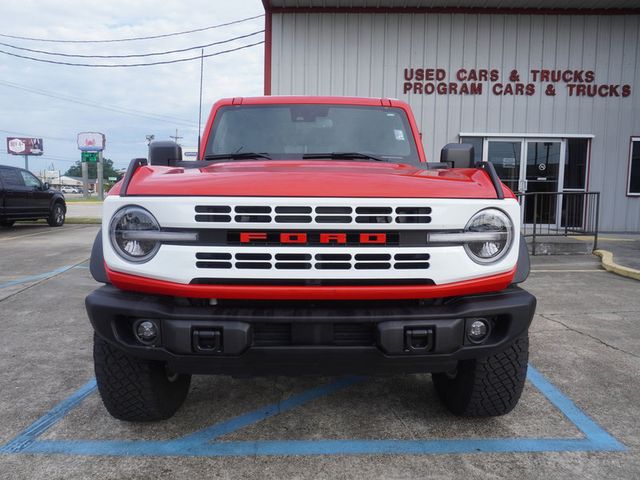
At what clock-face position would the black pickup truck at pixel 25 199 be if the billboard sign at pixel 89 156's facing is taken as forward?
The black pickup truck is roughly at 12 o'clock from the billboard sign.

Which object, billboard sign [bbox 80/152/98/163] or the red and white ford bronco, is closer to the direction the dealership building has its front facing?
the red and white ford bronco

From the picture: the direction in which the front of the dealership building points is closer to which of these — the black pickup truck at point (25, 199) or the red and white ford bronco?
the red and white ford bronco

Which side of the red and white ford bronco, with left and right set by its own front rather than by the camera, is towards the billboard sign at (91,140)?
back

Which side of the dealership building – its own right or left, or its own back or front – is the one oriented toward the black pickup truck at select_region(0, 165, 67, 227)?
right

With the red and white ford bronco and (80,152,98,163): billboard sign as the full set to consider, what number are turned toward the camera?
2

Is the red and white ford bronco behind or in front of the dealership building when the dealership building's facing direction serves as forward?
in front

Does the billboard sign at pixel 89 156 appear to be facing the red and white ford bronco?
yes

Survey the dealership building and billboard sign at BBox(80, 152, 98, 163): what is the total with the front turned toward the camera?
2

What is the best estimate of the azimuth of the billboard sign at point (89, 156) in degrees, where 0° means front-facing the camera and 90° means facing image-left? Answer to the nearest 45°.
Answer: approximately 0°

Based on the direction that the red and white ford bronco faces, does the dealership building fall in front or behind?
behind

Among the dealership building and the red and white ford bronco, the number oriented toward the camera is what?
2

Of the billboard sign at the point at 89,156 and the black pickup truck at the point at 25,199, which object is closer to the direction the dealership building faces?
the black pickup truck
